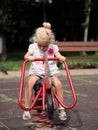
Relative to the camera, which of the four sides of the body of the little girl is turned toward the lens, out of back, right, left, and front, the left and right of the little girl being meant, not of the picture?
front

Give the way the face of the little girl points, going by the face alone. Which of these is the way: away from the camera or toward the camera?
toward the camera

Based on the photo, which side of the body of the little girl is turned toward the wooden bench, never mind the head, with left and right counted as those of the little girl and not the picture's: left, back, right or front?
back
